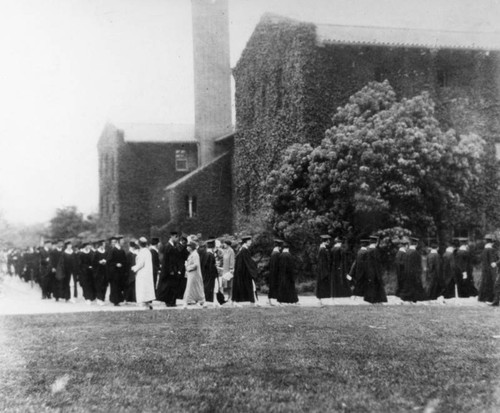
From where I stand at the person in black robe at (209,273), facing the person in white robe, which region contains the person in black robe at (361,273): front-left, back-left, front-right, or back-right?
back-left

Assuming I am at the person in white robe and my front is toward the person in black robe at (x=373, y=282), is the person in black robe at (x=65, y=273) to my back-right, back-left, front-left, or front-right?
back-left

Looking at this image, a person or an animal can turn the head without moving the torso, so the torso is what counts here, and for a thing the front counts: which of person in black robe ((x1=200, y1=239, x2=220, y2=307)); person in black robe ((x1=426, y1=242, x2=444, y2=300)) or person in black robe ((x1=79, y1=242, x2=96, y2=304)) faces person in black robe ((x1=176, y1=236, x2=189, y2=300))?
person in black robe ((x1=79, y1=242, x2=96, y2=304))

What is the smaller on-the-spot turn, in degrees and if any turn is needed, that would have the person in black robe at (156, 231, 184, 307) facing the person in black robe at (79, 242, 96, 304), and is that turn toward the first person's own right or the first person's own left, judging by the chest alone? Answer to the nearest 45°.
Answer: approximately 135° to the first person's own left

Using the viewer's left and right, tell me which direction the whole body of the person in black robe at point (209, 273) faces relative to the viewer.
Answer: facing to the right of the viewer
